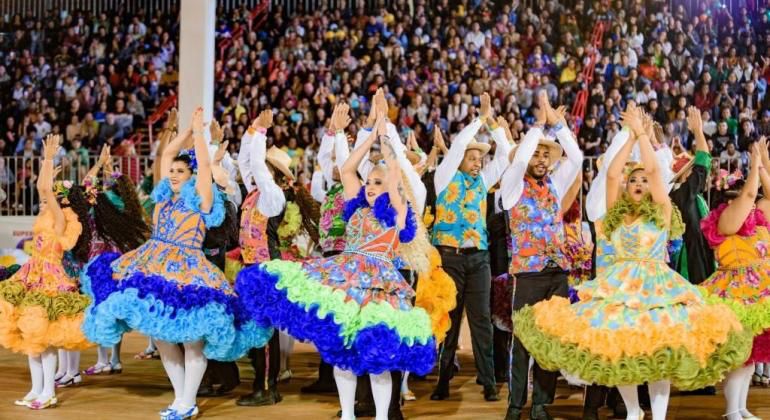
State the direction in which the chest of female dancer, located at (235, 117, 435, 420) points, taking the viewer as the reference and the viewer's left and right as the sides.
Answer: facing the viewer and to the left of the viewer

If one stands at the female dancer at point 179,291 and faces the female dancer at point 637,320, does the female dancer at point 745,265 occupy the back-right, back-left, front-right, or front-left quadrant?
front-left

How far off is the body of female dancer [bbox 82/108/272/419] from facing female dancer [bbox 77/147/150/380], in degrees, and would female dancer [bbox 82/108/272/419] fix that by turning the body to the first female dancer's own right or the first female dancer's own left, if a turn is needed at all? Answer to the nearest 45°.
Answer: approximately 135° to the first female dancer's own right

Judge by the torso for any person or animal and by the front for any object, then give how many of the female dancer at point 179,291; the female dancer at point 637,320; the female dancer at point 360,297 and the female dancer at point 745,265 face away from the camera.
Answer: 0

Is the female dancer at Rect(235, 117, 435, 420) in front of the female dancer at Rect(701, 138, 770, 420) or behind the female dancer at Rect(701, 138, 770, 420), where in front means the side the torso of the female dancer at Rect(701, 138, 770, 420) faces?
in front

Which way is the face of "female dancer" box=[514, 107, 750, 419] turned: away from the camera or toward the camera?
toward the camera

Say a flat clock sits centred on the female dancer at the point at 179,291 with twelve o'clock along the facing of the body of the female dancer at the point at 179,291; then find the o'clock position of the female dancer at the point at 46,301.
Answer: the female dancer at the point at 46,301 is roughly at 3 o'clock from the female dancer at the point at 179,291.

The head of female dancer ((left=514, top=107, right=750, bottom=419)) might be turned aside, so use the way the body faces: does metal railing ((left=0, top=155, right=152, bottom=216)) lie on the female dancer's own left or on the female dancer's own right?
on the female dancer's own right

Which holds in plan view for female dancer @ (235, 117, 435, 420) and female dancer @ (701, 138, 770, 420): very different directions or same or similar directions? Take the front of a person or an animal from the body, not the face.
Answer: same or similar directions

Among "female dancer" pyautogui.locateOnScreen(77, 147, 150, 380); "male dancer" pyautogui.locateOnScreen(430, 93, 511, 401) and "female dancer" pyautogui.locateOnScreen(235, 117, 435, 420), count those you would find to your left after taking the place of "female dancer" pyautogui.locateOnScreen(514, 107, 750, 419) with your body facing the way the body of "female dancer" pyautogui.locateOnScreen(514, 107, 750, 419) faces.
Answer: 0

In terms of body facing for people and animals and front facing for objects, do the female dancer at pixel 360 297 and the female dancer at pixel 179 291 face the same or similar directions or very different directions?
same or similar directions

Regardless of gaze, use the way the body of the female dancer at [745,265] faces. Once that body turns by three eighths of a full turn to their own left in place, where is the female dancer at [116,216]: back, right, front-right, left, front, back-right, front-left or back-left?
back

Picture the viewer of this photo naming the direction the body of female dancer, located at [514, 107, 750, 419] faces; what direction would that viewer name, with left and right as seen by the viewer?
facing the viewer

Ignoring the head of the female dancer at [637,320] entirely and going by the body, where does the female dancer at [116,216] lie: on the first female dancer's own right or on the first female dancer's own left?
on the first female dancer's own right
